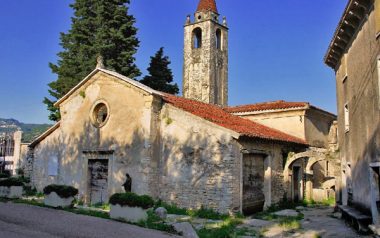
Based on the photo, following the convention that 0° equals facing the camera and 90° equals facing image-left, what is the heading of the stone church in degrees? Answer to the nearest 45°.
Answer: approximately 45°

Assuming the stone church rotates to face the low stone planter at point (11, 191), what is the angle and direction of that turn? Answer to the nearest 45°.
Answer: approximately 45° to its right

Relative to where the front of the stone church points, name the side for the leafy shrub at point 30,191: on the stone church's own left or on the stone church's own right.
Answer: on the stone church's own right

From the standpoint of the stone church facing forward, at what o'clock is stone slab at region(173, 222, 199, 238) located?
The stone slab is roughly at 10 o'clock from the stone church.

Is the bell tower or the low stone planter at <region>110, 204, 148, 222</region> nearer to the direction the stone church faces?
the low stone planter

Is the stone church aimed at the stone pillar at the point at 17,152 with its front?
no

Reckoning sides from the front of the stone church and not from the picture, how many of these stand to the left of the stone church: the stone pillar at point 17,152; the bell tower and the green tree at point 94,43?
0

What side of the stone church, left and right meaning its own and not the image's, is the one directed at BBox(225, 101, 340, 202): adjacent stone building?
back

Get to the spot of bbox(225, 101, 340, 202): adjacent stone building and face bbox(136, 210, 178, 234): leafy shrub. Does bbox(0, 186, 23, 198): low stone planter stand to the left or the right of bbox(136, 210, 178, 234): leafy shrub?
right

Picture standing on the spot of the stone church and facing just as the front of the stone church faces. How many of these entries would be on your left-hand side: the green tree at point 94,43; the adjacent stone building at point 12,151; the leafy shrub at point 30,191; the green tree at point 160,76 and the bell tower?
0

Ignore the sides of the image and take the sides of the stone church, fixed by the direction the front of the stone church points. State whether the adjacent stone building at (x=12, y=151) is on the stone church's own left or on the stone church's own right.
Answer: on the stone church's own right

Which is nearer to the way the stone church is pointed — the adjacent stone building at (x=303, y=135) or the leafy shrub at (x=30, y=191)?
the leafy shrub

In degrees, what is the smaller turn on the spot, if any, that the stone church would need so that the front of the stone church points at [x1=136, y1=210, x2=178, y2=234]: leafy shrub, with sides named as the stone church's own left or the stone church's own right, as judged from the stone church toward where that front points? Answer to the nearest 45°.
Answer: approximately 45° to the stone church's own left

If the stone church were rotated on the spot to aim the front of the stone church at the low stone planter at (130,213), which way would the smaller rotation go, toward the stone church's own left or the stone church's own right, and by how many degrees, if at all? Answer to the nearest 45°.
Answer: approximately 45° to the stone church's own left

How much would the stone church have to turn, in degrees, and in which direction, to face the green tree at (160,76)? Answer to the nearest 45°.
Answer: approximately 135° to its right

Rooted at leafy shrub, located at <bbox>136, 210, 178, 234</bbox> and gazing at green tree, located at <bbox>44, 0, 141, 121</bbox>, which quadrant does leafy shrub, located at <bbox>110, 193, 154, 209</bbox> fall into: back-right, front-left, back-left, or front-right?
front-left
